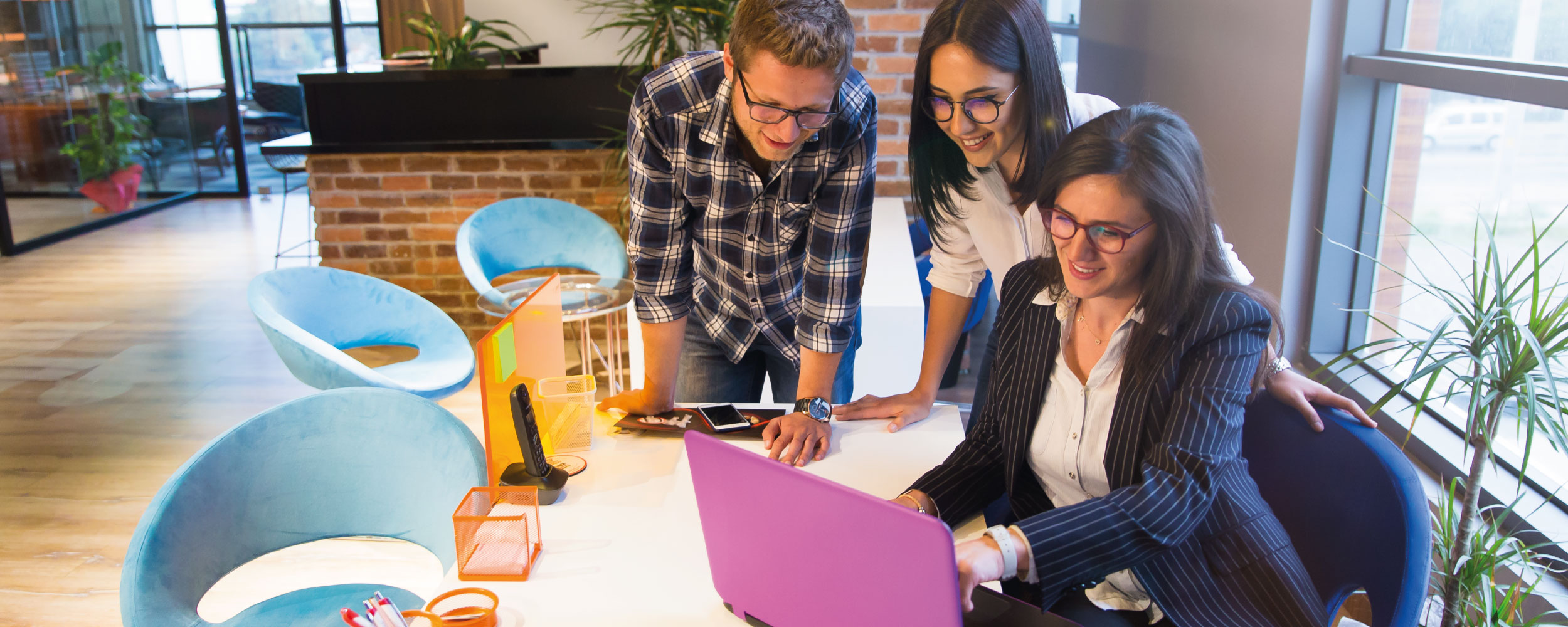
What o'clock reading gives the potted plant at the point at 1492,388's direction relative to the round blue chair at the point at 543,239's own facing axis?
The potted plant is roughly at 11 o'clock from the round blue chair.

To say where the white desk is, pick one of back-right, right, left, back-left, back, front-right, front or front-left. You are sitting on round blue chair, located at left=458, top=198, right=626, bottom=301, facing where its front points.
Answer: front

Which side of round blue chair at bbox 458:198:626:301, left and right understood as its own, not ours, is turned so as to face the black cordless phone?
front

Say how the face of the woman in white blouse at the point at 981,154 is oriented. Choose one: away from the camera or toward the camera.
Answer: toward the camera

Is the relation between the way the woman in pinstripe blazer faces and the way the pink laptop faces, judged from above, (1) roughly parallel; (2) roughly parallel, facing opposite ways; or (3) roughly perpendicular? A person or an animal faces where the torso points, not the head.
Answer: roughly parallel, facing opposite ways

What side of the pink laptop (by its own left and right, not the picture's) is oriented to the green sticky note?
left

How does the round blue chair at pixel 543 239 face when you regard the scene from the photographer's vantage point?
facing the viewer

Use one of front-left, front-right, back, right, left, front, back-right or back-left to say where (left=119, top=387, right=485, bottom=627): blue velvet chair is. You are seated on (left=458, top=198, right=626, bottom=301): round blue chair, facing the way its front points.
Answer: front

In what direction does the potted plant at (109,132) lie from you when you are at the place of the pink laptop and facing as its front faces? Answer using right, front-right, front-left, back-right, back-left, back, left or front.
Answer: left

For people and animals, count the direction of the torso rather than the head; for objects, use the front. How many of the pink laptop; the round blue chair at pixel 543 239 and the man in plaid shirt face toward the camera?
2

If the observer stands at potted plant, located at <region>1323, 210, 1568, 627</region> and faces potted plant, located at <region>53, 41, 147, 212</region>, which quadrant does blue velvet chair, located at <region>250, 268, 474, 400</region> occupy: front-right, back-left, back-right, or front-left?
front-left

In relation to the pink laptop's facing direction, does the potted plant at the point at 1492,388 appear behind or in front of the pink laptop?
in front

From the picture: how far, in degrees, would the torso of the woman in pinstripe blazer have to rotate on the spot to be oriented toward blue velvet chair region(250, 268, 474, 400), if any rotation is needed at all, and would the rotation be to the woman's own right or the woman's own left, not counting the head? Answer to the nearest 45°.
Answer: approximately 90° to the woman's own right

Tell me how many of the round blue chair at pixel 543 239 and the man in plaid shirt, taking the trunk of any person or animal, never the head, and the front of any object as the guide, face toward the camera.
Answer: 2

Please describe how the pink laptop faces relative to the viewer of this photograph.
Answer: facing away from the viewer and to the right of the viewer

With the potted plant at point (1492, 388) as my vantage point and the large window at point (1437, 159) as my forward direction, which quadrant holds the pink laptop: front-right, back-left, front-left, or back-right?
back-left

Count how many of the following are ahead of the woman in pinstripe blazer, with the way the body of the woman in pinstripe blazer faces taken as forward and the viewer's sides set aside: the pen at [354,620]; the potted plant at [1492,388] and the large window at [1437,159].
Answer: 1

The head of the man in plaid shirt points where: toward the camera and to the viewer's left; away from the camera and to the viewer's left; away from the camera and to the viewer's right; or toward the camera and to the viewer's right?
toward the camera and to the viewer's right
